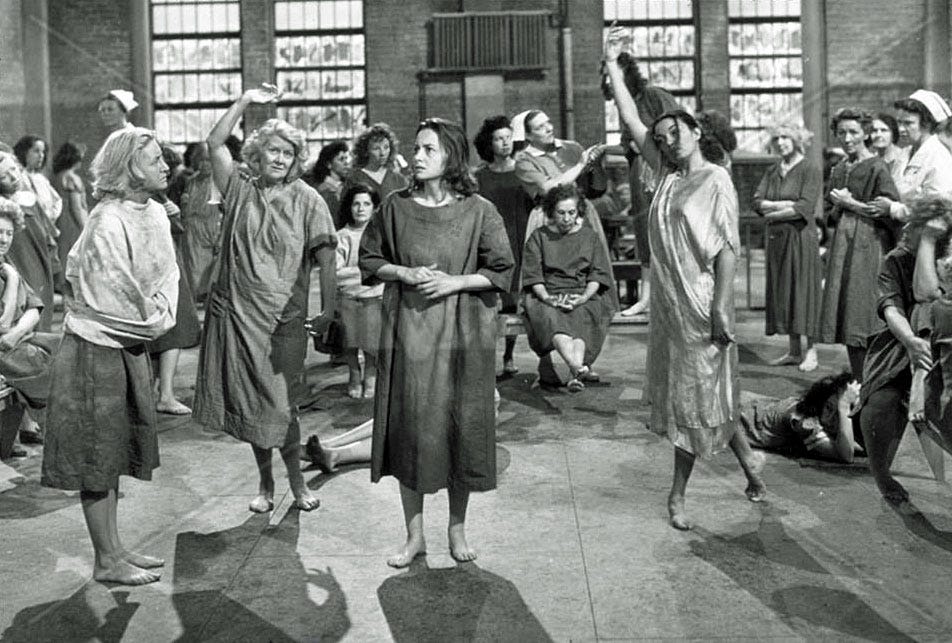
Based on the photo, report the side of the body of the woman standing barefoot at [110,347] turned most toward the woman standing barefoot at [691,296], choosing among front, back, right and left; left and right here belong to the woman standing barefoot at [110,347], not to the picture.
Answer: front

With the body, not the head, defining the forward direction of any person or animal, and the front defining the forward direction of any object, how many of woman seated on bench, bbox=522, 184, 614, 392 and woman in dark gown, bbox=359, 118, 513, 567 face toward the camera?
2

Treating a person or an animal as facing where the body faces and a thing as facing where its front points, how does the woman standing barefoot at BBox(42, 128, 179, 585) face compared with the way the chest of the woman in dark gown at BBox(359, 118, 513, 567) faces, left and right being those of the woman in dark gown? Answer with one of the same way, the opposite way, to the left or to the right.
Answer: to the left

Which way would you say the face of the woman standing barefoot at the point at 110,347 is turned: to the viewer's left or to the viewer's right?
to the viewer's right

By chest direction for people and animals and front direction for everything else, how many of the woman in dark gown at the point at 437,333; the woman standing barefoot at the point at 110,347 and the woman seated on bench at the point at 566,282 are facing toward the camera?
2

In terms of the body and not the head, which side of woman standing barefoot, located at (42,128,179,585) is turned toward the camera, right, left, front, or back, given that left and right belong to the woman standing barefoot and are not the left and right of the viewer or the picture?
right

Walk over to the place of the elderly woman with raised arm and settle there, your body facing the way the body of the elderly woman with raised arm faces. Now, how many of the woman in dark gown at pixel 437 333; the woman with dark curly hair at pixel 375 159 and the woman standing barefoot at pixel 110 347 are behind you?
1

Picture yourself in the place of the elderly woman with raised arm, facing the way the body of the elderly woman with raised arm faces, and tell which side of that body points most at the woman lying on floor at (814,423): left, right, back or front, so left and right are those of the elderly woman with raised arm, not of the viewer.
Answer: left
